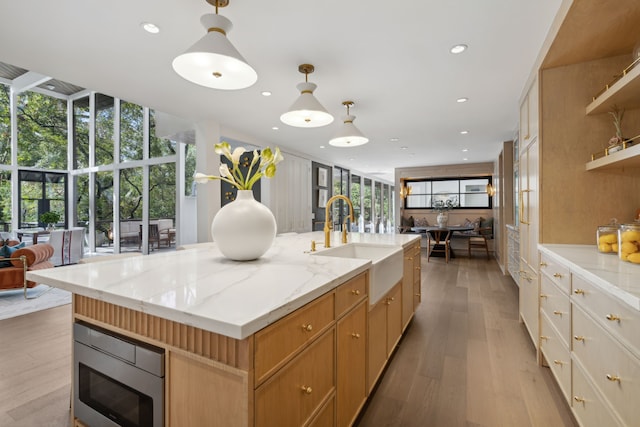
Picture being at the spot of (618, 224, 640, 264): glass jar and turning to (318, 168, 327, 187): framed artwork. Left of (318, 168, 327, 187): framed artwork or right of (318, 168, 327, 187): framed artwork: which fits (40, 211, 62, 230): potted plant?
left

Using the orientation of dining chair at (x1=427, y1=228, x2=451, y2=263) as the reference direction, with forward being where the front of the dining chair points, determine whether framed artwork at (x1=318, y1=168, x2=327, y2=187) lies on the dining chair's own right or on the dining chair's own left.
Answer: on the dining chair's own left

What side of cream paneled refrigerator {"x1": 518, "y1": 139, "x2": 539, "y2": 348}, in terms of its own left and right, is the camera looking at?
left

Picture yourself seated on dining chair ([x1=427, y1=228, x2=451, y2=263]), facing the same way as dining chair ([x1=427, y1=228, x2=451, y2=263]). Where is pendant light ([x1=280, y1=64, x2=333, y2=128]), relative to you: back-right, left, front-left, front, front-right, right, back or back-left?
back

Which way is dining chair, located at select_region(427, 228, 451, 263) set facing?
away from the camera

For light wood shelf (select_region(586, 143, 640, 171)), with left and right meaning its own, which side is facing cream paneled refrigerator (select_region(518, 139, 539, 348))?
right

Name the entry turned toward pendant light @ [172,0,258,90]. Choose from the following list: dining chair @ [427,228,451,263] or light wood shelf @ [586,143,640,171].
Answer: the light wood shelf

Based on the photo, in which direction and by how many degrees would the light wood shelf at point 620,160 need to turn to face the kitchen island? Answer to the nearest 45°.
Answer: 0° — it already faces it

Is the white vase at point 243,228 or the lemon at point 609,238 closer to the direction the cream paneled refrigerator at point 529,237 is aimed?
the white vase

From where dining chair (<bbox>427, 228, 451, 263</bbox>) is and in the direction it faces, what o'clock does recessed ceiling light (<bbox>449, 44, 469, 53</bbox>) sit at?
The recessed ceiling light is roughly at 6 o'clock from the dining chair.

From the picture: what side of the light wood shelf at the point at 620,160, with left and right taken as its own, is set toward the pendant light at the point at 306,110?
front

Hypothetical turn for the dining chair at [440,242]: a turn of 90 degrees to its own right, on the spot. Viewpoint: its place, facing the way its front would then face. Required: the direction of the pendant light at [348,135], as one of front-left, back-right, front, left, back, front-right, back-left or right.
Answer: right

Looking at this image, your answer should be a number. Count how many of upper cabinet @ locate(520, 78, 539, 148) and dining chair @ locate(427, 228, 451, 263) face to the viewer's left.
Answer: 1

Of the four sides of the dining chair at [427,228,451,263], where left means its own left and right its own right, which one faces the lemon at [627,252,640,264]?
back

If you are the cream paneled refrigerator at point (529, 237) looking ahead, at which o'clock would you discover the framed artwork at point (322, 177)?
The framed artwork is roughly at 1 o'clock from the cream paneled refrigerator.

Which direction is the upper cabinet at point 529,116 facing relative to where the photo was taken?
to the viewer's left
